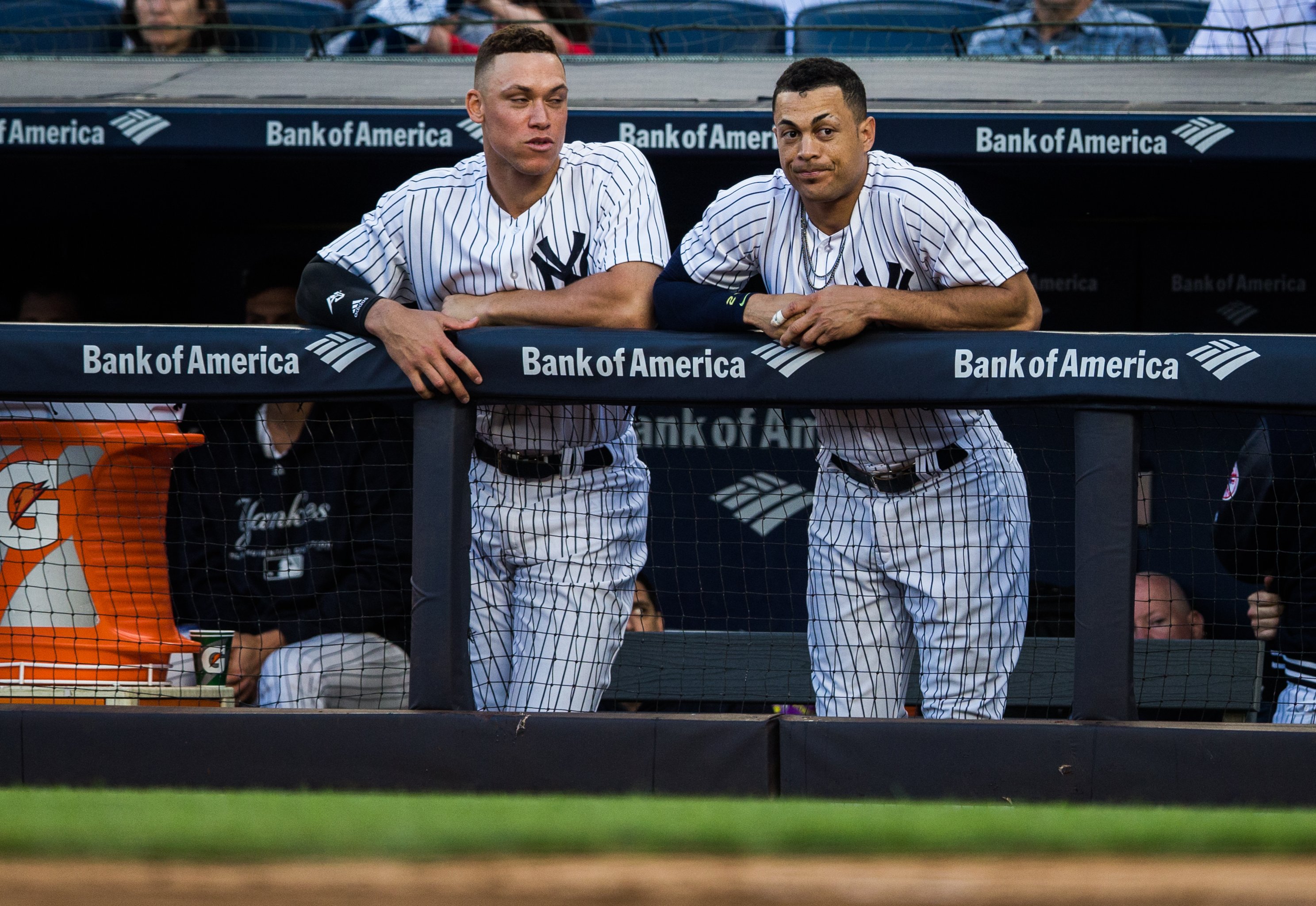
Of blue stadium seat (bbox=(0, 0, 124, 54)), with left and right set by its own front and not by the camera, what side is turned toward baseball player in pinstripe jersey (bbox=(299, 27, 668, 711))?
front

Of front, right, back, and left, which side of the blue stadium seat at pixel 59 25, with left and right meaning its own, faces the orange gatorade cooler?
front

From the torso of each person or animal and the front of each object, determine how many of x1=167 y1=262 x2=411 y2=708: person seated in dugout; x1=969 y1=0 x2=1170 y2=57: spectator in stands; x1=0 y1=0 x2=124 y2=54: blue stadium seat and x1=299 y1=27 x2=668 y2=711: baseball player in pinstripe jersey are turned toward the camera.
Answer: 4

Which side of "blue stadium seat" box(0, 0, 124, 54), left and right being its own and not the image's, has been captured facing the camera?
front

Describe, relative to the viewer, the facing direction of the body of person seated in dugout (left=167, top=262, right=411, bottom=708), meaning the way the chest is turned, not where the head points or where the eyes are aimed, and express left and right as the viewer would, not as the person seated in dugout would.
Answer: facing the viewer

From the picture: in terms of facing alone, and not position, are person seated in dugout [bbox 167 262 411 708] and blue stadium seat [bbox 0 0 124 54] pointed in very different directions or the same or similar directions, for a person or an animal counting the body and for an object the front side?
same or similar directions

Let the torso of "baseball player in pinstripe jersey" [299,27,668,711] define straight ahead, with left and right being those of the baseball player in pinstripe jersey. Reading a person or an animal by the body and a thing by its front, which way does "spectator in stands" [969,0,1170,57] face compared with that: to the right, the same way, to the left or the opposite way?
the same way

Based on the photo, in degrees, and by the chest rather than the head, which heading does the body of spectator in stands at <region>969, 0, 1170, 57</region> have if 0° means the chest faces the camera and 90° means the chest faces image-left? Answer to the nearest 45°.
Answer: approximately 0°

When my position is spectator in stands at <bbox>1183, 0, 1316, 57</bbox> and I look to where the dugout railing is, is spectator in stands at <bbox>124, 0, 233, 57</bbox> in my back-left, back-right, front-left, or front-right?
front-right

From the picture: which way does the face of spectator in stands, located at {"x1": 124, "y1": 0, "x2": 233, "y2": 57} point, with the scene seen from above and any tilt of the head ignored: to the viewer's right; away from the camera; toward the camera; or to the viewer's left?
toward the camera

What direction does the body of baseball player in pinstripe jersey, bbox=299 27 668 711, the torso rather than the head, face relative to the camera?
toward the camera

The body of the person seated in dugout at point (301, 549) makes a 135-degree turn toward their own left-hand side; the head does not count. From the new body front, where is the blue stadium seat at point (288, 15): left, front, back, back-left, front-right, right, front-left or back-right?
front-left
